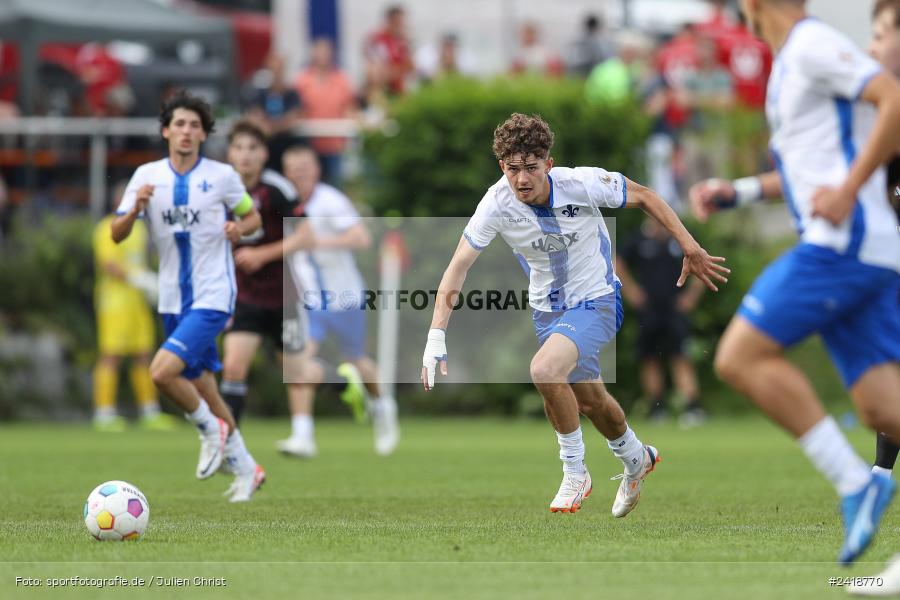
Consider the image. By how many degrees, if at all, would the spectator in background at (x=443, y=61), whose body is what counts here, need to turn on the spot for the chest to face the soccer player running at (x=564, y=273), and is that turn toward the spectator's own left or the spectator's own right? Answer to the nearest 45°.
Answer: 0° — they already face them

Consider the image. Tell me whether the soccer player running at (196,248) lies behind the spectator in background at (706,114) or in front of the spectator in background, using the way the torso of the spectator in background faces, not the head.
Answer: in front

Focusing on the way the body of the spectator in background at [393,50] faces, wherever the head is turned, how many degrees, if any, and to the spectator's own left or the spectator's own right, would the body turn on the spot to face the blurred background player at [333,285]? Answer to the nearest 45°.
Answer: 0° — they already face them

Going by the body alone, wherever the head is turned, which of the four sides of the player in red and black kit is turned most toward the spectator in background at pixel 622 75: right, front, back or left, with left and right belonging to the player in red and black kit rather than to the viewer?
back

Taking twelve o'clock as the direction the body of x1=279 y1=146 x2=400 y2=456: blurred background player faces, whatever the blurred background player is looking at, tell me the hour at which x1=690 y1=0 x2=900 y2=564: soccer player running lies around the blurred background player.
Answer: The soccer player running is roughly at 10 o'clock from the blurred background player.

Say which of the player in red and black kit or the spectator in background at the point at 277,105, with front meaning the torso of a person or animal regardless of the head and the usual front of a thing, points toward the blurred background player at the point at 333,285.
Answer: the spectator in background

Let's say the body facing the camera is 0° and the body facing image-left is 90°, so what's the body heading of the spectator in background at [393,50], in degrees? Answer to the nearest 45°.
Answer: approximately 0°

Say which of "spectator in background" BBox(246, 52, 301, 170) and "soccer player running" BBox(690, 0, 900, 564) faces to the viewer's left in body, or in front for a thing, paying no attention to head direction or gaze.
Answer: the soccer player running

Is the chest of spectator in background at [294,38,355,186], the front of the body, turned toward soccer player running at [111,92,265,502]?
yes
